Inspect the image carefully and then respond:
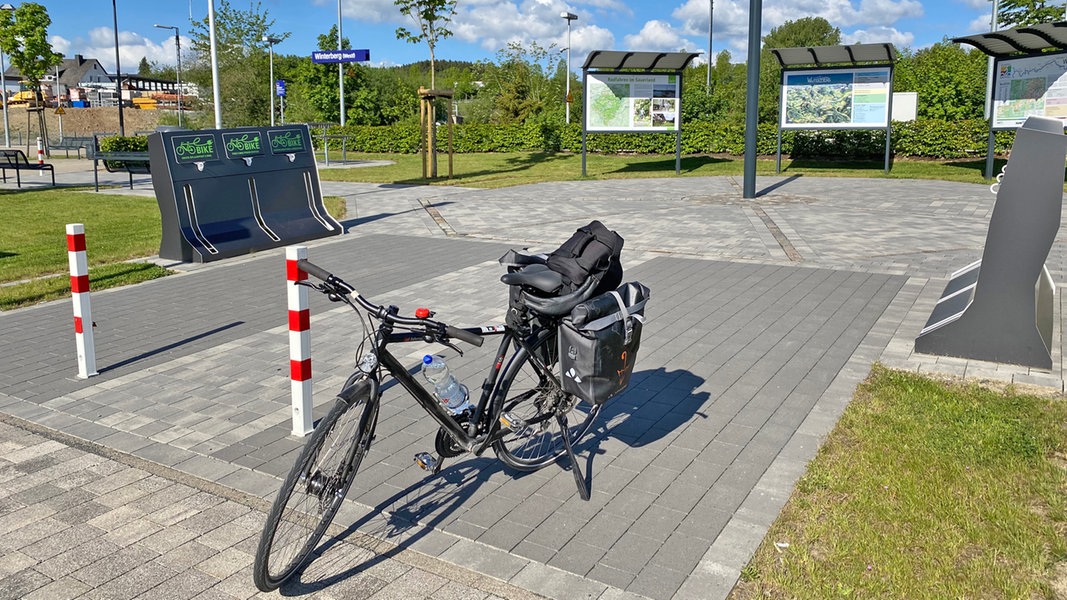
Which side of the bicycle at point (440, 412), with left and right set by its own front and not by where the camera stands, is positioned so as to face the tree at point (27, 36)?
right

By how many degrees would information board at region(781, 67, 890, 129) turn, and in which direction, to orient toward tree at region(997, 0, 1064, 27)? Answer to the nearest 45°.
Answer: approximately 135° to its left

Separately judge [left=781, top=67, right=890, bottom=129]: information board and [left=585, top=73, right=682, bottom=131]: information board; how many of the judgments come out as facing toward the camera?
2

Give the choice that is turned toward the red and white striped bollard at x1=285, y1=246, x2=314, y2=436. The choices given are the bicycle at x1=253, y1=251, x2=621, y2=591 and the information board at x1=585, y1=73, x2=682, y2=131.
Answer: the information board

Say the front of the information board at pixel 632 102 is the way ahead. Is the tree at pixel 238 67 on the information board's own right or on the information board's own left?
on the information board's own right

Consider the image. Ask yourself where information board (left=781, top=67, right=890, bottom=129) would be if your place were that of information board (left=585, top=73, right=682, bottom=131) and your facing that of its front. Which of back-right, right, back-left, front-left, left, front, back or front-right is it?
left

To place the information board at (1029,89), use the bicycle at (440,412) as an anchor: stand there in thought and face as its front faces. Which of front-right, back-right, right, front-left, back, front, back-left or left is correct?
back
